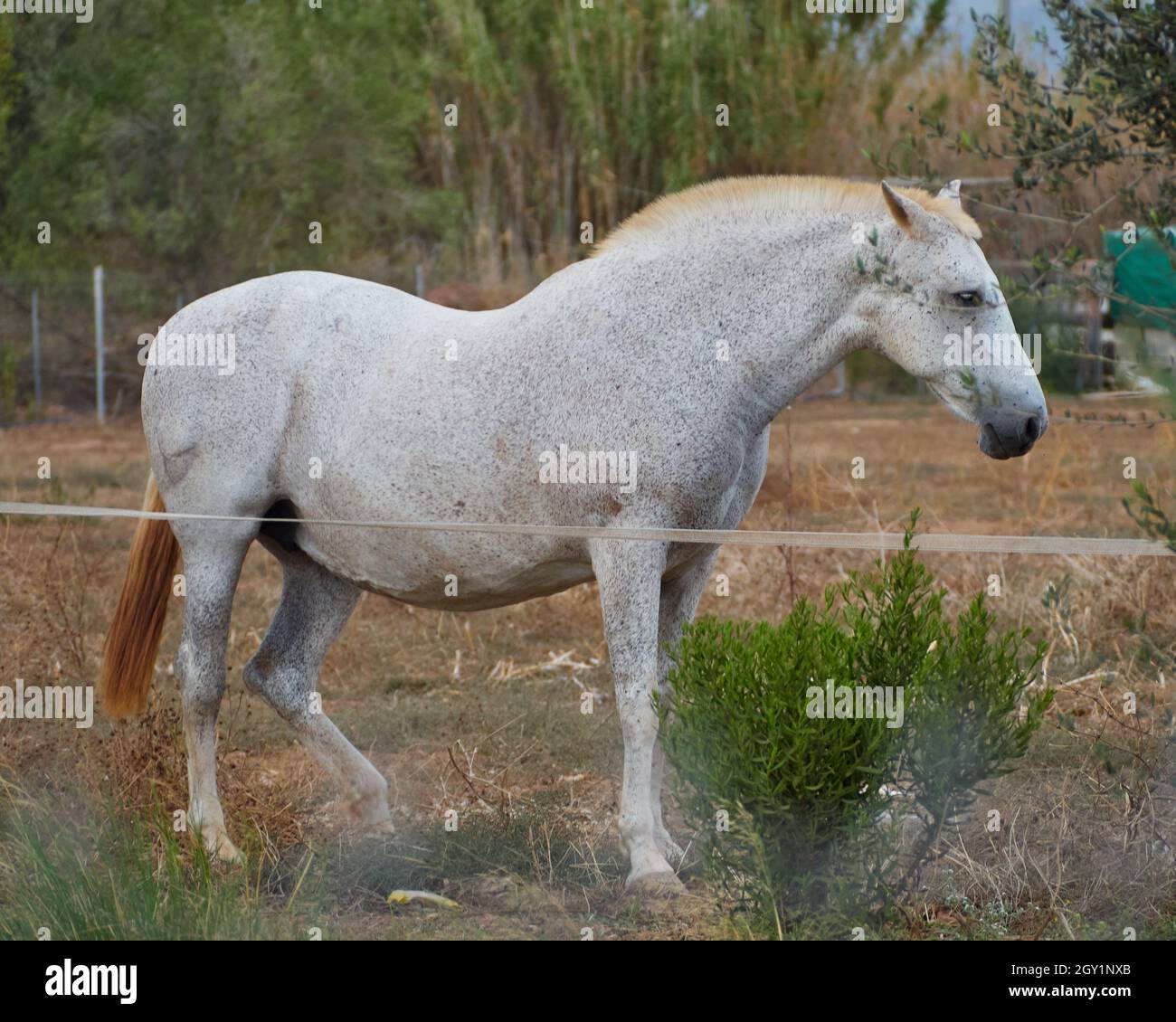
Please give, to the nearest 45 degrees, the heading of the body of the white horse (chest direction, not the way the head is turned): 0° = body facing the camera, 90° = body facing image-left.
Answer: approximately 270°

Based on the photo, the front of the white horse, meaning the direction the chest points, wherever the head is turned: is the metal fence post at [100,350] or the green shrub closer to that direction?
the green shrub
